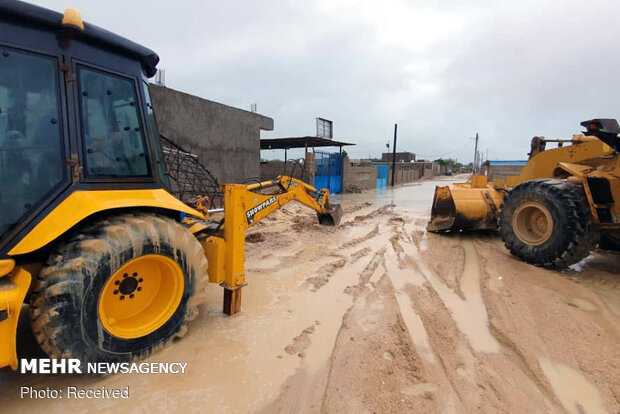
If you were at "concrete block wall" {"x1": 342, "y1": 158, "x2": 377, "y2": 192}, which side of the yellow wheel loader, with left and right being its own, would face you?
front

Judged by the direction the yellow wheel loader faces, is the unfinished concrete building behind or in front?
in front

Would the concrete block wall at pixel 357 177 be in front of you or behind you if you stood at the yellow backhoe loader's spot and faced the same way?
behind

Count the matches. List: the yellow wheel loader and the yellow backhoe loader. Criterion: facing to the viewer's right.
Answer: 0

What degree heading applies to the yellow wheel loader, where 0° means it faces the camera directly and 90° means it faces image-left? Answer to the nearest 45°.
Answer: approximately 135°

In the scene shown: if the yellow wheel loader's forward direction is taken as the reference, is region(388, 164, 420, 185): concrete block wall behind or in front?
in front

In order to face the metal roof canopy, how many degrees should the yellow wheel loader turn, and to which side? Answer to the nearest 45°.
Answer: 0° — it already faces it

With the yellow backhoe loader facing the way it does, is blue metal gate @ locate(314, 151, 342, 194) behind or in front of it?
behind

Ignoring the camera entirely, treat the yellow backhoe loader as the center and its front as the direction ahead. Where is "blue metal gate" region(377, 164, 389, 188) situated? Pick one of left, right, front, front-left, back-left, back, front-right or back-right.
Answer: back

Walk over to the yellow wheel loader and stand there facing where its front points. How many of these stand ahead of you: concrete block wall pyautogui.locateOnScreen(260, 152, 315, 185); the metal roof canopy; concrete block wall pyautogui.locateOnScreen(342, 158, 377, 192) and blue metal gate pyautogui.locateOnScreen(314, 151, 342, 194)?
4

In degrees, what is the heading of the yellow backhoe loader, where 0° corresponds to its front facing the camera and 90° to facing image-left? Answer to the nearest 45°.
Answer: approximately 45°

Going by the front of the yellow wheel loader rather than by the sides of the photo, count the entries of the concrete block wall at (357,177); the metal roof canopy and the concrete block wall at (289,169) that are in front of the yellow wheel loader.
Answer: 3

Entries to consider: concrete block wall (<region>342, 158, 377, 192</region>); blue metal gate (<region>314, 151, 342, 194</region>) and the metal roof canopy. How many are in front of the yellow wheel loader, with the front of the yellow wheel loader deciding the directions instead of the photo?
3
